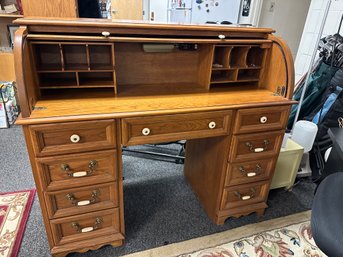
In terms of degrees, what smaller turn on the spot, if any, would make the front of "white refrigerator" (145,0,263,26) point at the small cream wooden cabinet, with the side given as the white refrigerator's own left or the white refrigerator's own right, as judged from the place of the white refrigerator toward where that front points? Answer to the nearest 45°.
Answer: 0° — it already faces it

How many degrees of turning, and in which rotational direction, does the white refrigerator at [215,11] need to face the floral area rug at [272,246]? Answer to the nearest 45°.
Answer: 0° — it already faces it

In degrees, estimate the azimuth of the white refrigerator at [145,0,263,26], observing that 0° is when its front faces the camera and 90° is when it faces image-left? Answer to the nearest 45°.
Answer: approximately 0°

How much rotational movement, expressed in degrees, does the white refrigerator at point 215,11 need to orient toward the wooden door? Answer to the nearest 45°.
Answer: approximately 90° to its right
